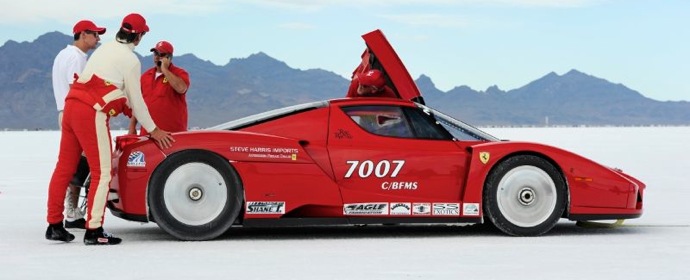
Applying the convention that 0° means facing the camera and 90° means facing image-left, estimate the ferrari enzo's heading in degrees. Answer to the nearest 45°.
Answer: approximately 270°
